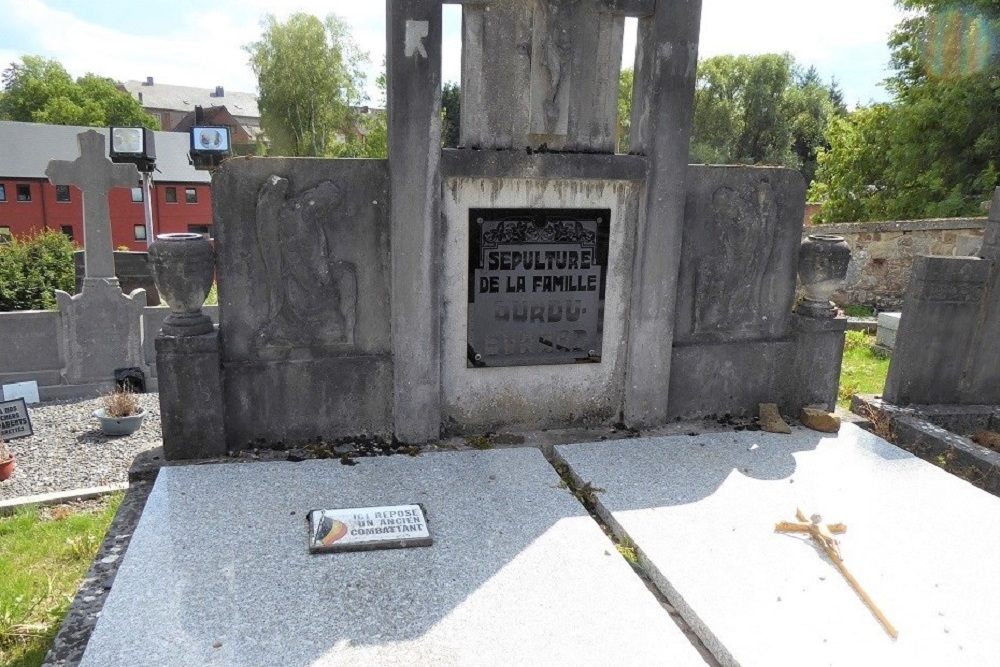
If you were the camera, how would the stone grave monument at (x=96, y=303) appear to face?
facing the viewer

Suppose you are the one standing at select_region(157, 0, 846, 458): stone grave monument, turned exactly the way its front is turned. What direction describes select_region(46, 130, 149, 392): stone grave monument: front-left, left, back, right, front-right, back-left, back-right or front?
back-right

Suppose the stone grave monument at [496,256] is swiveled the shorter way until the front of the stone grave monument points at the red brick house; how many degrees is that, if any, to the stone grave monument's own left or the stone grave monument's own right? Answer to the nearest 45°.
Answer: approximately 135° to the stone grave monument's own right

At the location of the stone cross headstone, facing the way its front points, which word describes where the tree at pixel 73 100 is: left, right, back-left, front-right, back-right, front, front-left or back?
back

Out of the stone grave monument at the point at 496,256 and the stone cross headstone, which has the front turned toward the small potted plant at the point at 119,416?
the stone cross headstone

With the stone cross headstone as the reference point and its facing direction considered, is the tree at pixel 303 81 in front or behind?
behind

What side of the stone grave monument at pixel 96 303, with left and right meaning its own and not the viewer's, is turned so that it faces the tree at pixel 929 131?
left

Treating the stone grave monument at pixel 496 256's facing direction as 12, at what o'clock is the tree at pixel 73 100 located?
The tree is roughly at 5 o'clock from the stone grave monument.

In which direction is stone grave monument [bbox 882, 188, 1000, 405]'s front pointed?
toward the camera

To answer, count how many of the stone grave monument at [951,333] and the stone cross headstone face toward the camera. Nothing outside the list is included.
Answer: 2

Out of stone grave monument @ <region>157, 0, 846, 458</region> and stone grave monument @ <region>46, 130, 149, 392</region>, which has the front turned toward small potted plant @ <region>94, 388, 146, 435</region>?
stone grave monument @ <region>46, 130, 149, 392</region>

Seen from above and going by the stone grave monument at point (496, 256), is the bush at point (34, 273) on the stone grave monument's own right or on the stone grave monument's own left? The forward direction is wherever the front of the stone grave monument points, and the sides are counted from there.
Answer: on the stone grave monument's own right

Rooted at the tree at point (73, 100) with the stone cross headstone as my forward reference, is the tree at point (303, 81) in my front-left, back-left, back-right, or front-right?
front-left

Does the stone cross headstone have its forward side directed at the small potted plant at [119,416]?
yes
